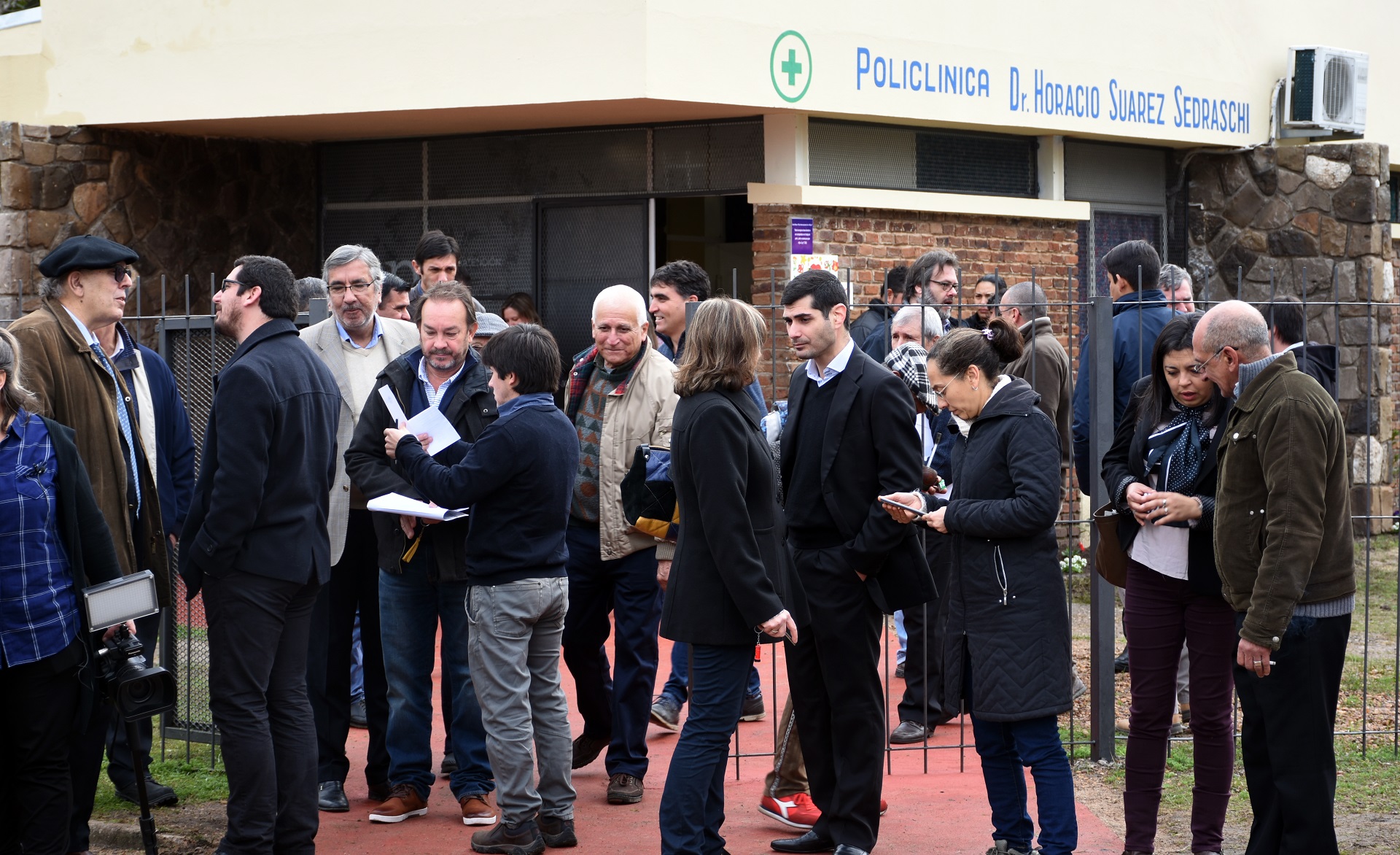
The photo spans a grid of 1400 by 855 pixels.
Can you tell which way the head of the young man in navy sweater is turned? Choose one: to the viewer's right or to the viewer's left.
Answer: to the viewer's left

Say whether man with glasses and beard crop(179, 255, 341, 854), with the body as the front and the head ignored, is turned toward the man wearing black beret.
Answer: yes

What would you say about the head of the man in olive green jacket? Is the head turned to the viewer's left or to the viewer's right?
to the viewer's left

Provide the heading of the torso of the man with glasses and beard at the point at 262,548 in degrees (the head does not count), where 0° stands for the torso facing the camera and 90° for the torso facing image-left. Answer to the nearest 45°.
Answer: approximately 135°

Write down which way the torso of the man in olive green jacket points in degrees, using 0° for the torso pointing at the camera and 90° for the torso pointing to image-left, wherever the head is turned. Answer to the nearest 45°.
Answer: approximately 90°

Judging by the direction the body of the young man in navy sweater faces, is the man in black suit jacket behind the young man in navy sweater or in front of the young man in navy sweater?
behind

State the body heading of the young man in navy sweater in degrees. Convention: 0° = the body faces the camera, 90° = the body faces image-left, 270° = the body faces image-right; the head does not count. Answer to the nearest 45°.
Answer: approximately 135°

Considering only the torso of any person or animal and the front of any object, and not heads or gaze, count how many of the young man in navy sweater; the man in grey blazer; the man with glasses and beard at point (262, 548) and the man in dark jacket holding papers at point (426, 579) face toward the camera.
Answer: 2

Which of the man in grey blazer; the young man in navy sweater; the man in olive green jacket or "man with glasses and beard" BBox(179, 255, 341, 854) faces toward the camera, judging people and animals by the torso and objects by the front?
the man in grey blazer

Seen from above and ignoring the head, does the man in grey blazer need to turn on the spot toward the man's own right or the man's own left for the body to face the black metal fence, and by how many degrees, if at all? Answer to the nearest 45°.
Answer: approximately 90° to the man's own left

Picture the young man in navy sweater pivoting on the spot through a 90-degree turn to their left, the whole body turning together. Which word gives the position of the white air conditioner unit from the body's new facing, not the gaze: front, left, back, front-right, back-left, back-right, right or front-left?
back

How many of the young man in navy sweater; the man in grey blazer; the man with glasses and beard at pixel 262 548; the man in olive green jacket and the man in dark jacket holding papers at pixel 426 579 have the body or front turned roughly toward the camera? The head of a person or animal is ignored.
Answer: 2

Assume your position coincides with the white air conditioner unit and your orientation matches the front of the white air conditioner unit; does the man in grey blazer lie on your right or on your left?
on your right

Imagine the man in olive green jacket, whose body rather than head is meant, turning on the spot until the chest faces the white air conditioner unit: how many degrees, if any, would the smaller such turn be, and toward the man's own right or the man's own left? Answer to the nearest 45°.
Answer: approximately 90° to the man's own right

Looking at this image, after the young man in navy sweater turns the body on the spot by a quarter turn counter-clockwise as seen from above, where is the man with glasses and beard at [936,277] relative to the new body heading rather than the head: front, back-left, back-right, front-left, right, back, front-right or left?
back

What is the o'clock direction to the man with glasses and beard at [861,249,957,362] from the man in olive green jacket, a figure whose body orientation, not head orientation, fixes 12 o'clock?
The man with glasses and beard is roughly at 2 o'clock from the man in olive green jacket.
